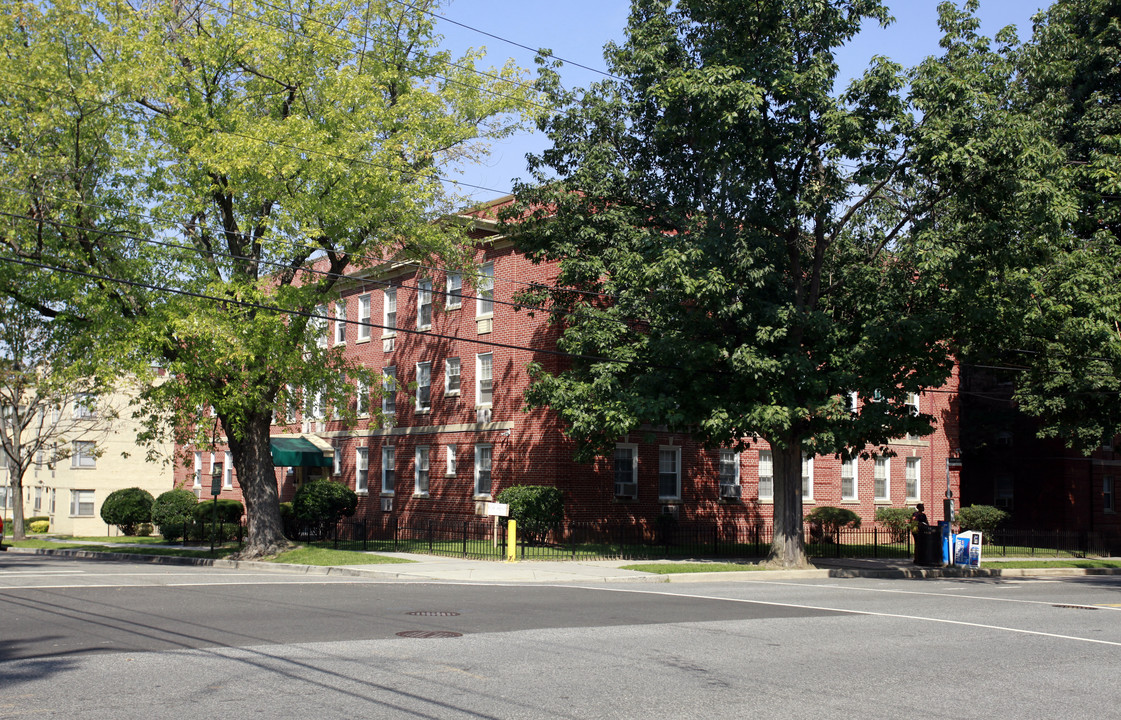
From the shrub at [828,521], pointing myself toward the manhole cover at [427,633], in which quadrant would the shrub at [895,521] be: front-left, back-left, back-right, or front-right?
back-left

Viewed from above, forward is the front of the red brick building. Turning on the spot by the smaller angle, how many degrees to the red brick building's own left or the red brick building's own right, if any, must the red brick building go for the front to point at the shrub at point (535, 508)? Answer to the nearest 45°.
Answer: approximately 45° to the red brick building's own left

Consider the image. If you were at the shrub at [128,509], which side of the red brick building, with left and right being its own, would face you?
right

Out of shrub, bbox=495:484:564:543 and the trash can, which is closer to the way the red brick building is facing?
the shrub

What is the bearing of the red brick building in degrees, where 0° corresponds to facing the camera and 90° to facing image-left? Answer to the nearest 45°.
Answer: approximately 45°
